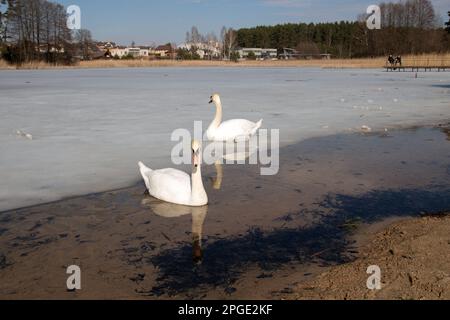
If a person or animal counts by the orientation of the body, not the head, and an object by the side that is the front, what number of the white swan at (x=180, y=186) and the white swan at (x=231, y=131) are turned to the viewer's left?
1

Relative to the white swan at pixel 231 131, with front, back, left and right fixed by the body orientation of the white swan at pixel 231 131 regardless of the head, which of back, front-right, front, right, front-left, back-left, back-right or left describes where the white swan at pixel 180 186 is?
left

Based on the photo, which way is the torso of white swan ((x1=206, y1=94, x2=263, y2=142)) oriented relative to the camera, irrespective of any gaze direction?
to the viewer's left

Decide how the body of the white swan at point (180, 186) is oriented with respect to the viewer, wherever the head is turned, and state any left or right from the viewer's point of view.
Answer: facing the viewer and to the right of the viewer

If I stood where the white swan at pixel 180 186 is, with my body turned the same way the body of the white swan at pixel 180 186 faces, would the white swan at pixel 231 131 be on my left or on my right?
on my left

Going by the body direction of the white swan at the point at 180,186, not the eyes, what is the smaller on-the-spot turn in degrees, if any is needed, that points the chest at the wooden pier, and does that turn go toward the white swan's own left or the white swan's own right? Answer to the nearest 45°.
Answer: approximately 90° to the white swan's own left

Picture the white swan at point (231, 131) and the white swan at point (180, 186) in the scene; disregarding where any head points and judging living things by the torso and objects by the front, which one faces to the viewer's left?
the white swan at point (231, 131)
